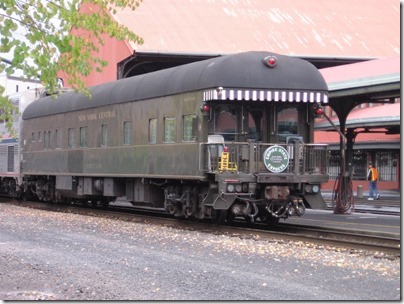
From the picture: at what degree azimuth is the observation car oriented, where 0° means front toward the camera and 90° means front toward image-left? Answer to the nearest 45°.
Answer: approximately 135°

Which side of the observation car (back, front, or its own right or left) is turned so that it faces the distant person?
right
